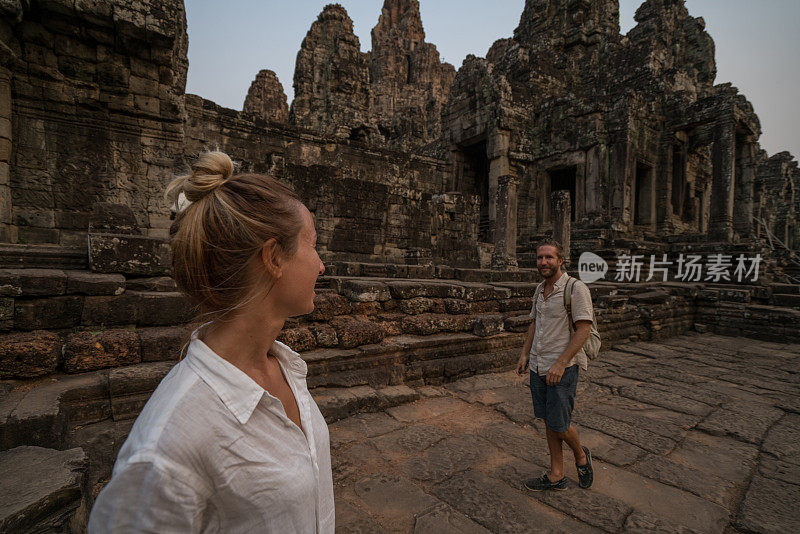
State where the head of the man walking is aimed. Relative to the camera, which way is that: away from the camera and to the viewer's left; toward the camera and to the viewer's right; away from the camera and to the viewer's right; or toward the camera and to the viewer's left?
toward the camera and to the viewer's left

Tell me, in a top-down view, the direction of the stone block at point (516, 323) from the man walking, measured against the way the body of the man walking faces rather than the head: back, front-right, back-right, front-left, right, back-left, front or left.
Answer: back-right

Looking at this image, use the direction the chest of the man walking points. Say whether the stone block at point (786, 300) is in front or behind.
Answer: behind

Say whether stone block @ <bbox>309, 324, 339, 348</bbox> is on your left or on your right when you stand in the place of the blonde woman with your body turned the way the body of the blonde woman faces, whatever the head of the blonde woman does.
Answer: on your left

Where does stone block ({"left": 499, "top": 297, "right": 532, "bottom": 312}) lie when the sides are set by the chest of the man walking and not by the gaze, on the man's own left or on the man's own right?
on the man's own right

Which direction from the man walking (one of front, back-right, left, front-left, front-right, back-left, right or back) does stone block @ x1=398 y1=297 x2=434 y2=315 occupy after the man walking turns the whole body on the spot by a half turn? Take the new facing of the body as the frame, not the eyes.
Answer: left

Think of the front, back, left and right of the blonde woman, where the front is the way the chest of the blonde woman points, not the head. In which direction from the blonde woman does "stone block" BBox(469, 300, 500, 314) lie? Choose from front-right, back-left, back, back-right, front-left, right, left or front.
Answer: left

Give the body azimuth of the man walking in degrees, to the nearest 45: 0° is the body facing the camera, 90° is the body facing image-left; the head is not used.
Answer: approximately 45°
